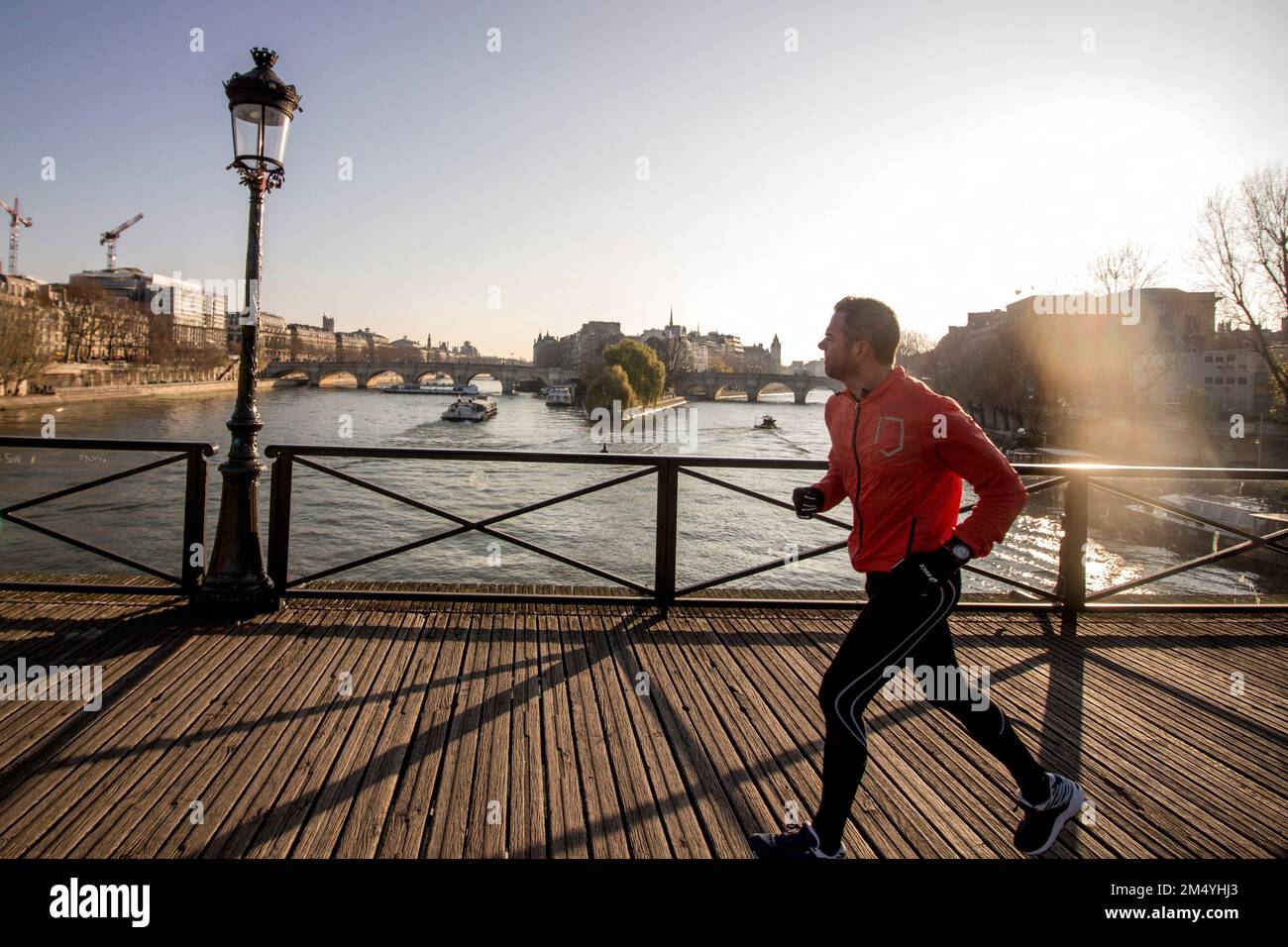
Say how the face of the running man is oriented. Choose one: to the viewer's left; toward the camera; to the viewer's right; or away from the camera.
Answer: to the viewer's left

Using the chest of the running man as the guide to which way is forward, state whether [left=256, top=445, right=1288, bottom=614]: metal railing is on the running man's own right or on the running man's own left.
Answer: on the running man's own right

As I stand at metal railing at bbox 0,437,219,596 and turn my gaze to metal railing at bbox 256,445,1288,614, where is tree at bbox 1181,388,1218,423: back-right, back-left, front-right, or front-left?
front-left

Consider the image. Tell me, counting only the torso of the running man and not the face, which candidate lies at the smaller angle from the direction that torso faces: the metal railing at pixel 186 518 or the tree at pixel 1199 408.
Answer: the metal railing

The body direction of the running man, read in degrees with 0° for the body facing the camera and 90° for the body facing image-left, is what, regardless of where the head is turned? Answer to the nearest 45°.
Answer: approximately 90°

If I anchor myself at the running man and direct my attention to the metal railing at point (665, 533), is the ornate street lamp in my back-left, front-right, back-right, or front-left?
front-left

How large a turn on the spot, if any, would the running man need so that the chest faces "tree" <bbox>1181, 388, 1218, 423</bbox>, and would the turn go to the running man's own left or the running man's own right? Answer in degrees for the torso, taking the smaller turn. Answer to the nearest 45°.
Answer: approximately 90° to the running man's own right
